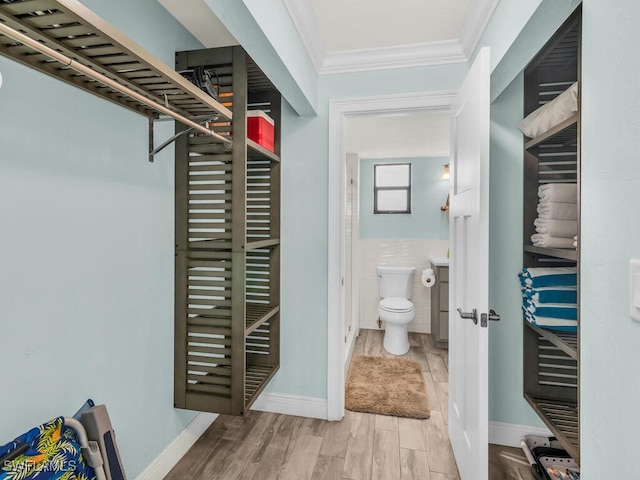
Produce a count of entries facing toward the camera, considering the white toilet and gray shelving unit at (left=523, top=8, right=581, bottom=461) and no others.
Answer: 1

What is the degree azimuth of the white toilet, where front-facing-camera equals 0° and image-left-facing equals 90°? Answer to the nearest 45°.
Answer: approximately 0°

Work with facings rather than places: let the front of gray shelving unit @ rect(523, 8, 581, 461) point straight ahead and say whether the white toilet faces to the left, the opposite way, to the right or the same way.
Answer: to the left

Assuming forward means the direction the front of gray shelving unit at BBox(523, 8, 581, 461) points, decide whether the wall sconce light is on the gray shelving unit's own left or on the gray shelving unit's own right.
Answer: on the gray shelving unit's own right

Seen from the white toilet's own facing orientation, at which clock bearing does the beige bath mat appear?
The beige bath mat is roughly at 12 o'clock from the white toilet.

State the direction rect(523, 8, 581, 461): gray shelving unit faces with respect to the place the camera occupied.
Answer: facing to the left of the viewer

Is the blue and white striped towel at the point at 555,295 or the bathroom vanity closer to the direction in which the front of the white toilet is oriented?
the blue and white striped towel

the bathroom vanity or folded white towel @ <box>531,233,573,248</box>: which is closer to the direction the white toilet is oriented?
the folded white towel
